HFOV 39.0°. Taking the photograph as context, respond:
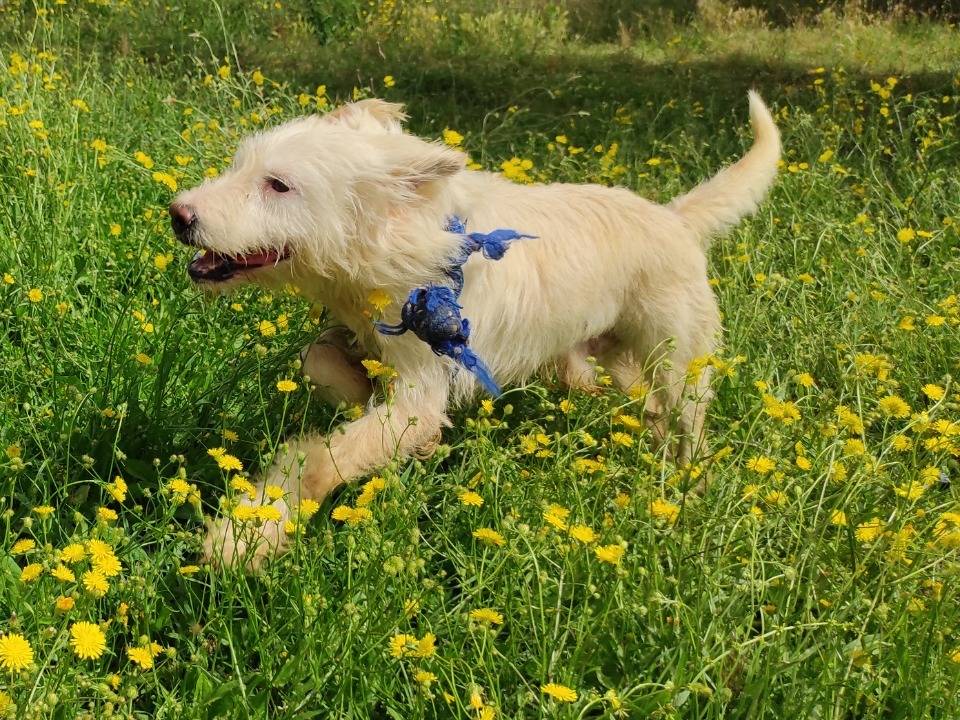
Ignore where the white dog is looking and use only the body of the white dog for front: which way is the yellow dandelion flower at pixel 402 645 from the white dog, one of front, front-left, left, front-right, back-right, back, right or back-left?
left

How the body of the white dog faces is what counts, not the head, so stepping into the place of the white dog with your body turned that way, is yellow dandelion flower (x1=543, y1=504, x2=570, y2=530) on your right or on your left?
on your left

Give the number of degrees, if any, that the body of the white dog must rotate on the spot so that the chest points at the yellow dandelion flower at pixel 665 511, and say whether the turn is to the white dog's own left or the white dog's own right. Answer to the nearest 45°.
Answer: approximately 135° to the white dog's own left

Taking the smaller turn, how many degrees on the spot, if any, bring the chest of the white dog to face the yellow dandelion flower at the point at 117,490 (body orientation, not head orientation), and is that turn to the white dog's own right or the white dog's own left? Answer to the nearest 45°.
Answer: approximately 45° to the white dog's own left

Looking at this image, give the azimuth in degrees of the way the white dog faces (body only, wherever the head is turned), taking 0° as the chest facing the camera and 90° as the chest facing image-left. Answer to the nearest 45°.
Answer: approximately 90°

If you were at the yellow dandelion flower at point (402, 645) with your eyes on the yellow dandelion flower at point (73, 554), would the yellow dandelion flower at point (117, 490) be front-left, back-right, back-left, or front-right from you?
front-right

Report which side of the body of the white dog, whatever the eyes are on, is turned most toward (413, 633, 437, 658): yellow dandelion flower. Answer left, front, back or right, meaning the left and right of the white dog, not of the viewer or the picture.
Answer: left

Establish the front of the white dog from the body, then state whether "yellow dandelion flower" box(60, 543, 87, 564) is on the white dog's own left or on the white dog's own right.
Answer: on the white dog's own left

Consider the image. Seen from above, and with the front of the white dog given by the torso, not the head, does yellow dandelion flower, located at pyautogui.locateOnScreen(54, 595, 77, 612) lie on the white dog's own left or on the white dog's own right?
on the white dog's own left

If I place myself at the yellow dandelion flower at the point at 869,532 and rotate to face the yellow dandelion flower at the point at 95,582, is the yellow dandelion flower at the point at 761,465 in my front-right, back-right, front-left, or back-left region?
front-right
